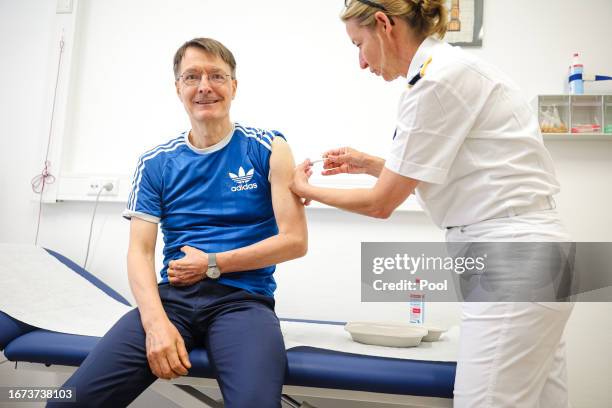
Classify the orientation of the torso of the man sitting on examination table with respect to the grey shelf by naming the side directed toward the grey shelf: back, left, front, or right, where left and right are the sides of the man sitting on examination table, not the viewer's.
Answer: left

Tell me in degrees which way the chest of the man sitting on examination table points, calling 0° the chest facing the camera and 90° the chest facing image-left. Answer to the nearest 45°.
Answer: approximately 0°

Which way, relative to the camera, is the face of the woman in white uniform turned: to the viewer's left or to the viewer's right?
to the viewer's left

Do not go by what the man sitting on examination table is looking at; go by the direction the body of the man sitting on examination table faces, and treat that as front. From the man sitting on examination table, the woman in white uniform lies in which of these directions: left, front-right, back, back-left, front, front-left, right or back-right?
front-left

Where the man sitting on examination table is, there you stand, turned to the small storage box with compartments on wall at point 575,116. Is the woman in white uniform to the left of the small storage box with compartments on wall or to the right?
right

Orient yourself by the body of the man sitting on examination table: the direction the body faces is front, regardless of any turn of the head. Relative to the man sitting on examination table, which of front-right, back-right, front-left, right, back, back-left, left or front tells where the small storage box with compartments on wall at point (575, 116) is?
left

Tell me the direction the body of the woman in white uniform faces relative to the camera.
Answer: to the viewer's left

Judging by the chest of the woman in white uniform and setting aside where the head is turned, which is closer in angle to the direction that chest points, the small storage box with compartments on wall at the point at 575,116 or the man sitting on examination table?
the man sitting on examination table

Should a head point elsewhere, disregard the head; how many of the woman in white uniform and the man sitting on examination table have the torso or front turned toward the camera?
1
